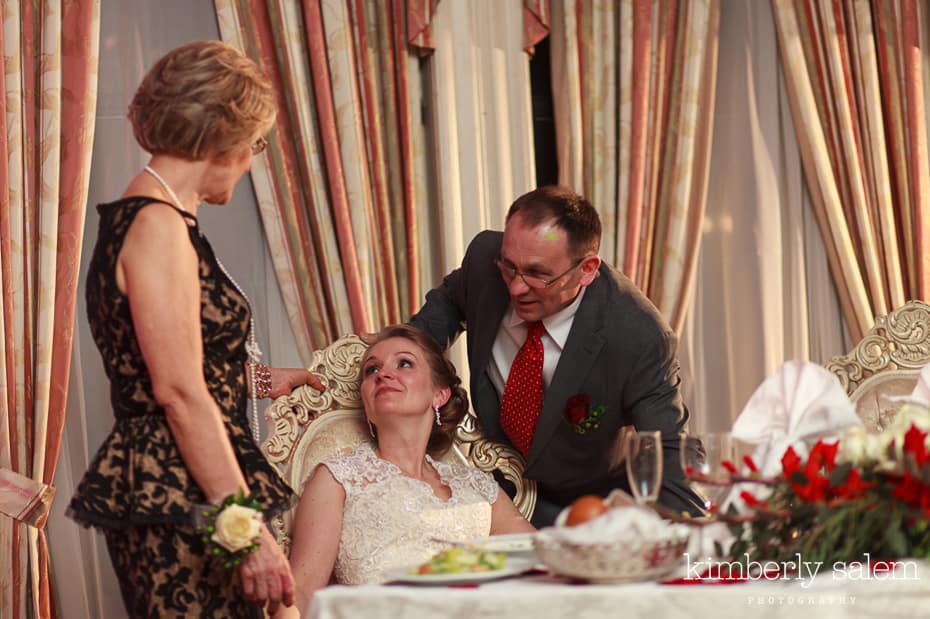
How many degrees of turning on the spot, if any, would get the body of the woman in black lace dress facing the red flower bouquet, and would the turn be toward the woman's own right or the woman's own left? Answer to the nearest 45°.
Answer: approximately 45° to the woman's own right

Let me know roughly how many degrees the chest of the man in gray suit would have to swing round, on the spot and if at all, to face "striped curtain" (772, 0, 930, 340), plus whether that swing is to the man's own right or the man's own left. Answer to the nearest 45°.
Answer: approximately 180°

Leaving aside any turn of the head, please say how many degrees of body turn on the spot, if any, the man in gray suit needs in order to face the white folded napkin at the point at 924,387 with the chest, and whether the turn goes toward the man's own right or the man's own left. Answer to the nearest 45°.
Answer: approximately 90° to the man's own left

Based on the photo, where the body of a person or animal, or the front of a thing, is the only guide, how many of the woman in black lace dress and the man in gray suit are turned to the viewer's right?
1

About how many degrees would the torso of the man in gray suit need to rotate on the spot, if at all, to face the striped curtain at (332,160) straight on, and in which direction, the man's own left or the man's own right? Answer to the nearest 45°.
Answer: approximately 90° to the man's own right

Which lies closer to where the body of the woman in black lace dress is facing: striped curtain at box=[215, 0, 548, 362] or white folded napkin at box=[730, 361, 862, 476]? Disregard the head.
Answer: the white folded napkin

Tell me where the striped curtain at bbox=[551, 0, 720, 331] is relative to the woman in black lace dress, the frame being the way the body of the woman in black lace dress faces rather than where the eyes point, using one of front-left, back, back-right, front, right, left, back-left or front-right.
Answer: front-left

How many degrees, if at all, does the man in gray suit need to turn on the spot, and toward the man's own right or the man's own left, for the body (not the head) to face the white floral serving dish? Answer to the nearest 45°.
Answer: approximately 45° to the man's own left

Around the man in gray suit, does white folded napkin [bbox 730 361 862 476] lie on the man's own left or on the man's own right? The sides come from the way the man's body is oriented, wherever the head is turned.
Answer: on the man's own left

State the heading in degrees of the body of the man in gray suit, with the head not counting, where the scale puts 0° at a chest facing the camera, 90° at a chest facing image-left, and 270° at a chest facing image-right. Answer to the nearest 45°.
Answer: approximately 45°

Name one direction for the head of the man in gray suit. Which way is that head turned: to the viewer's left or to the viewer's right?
to the viewer's left

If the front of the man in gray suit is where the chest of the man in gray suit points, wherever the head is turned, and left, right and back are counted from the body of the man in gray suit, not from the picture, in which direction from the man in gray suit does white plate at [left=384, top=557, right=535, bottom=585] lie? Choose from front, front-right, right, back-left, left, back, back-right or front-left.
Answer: front-left

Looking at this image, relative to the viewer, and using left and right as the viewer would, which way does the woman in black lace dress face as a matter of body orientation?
facing to the right of the viewer
